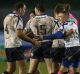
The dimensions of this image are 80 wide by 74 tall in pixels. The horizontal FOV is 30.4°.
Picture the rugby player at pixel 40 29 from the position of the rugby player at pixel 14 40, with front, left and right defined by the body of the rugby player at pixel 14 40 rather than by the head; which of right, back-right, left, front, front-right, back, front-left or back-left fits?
front-right

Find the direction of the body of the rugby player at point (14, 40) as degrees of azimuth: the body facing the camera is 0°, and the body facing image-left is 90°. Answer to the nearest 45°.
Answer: approximately 225°
